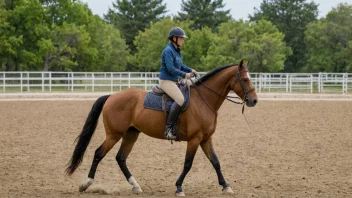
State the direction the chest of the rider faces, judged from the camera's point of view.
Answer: to the viewer's right

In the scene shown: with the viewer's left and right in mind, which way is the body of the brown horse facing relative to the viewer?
facing to the right of the viewer

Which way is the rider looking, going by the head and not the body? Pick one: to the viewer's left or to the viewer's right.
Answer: to the viewer's right
